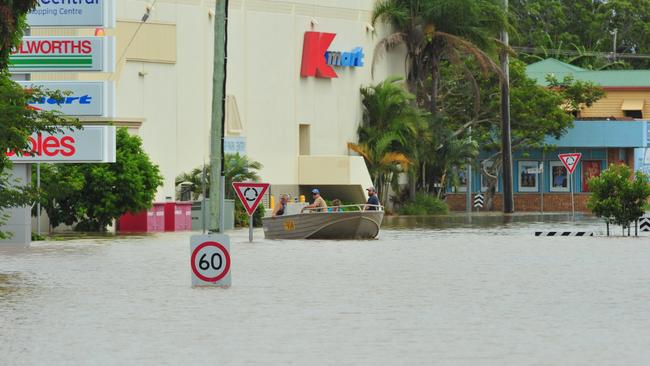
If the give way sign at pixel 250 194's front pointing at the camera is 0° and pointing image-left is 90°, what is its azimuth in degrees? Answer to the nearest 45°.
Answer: approximately 0°

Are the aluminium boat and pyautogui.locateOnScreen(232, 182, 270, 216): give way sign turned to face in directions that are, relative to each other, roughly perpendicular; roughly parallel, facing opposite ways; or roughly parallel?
roughly perpendicular

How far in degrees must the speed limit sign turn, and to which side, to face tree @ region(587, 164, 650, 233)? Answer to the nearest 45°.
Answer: approximately 135° to its left

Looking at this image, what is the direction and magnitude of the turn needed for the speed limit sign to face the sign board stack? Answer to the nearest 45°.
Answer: approximately 180°

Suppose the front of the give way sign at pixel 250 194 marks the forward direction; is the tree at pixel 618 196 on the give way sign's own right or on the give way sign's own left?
on the give way sign's own left

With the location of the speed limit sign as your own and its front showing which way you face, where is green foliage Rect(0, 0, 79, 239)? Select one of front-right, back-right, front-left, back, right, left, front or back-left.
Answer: back-right

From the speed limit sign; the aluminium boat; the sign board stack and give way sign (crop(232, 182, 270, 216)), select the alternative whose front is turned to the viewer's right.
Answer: the aluminium boat

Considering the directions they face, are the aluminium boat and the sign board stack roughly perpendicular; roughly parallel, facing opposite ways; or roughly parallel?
roughly perpendicular

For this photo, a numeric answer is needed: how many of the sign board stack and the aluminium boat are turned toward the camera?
1

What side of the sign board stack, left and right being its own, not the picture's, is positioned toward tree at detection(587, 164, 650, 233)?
left

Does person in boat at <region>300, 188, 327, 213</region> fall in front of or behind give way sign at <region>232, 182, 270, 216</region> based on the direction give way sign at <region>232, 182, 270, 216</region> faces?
behind

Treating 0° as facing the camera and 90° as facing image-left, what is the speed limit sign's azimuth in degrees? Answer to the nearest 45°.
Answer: approximately 0°
